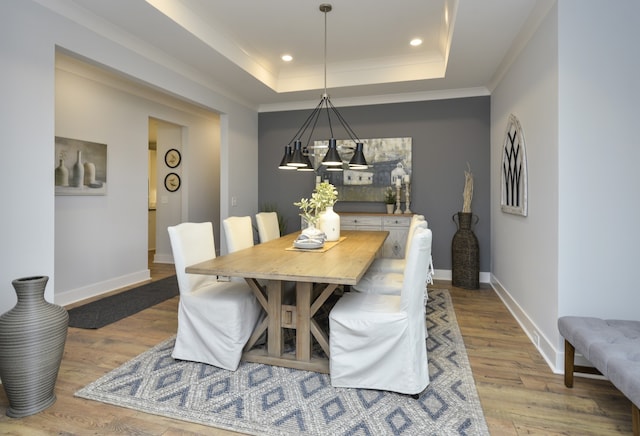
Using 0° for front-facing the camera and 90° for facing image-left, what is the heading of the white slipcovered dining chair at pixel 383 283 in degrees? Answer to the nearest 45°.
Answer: approximately 90°

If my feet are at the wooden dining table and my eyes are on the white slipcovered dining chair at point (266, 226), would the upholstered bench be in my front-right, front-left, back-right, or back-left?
back-right

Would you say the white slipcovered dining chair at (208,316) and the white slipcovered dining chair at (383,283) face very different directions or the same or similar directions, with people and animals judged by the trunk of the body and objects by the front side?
very different directions

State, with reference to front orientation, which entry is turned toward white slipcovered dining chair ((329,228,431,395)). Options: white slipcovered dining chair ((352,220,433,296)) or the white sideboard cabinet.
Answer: the white sideboard cabinet

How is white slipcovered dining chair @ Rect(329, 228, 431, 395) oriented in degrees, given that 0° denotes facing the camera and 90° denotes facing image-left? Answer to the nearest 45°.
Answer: approximately 90°

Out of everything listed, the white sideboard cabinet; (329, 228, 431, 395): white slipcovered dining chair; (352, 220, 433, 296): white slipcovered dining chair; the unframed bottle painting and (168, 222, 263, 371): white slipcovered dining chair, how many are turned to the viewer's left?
2

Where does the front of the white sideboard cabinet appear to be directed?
toward the camera

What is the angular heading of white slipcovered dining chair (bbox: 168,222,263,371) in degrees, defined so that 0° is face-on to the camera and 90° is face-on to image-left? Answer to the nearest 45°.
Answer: approximately 315°

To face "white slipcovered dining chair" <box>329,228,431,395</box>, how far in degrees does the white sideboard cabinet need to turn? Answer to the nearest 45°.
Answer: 0° — it already faces it

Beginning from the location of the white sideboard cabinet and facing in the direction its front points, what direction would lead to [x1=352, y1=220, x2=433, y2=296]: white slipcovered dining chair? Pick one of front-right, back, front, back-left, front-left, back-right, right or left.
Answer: front

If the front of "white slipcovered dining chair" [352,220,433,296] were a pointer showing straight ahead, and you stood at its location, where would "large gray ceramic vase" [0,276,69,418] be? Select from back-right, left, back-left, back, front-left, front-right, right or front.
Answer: front-left

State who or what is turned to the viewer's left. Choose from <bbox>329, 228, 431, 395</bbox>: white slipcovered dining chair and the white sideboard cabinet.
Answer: the white slipcovered dining chair

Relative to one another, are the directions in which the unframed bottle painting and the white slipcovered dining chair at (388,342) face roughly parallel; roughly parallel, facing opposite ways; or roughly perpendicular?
roughly parallel, facing opposite ways

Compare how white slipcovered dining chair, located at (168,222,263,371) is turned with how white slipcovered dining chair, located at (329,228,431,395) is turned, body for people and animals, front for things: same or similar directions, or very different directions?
very different directions

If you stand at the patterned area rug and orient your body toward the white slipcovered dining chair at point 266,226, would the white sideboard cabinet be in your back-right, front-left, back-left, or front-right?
front-right

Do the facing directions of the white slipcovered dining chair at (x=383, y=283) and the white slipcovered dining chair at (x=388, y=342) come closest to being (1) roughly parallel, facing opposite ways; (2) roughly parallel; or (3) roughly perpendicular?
roughly parallel
